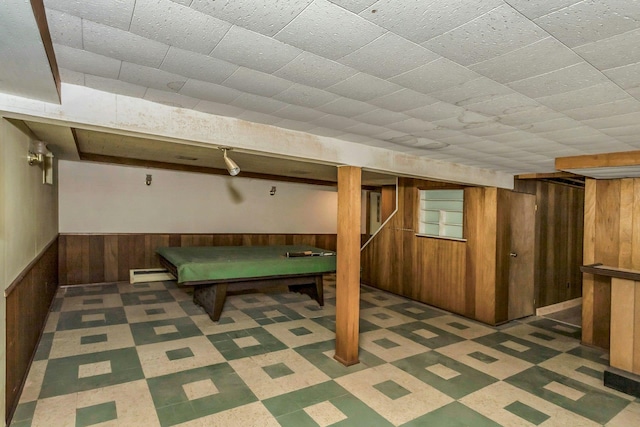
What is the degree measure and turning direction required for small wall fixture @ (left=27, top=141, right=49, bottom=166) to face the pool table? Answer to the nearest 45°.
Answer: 0° — it already faces it

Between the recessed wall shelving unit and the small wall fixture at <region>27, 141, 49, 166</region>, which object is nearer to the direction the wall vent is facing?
the small wall fixture

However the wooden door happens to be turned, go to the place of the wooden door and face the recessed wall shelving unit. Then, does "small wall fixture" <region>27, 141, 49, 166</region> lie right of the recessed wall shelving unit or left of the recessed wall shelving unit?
left

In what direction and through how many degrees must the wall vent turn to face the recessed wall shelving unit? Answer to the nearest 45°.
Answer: approximately 45° to its left

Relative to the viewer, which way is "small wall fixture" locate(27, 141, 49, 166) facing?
to the viewer's right

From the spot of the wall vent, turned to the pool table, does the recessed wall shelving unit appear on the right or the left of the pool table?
left

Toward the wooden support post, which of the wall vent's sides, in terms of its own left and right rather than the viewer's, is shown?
front

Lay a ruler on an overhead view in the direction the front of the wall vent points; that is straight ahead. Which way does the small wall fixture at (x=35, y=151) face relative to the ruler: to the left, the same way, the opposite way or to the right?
to the left

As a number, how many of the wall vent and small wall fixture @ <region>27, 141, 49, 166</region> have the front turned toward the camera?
1

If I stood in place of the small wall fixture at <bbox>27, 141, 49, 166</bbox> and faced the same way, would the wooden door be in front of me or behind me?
in front

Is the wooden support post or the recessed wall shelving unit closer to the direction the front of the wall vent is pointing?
the wooden support post
